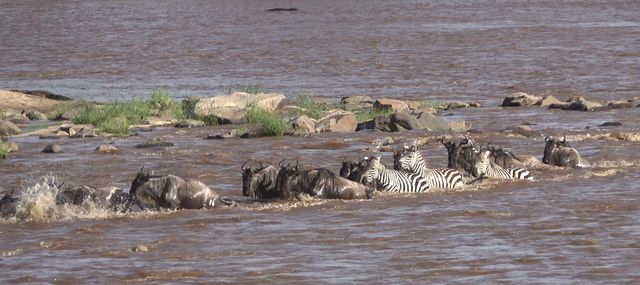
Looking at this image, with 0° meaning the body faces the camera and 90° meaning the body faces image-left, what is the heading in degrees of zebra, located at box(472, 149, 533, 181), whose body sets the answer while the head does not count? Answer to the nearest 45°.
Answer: approximately 90°

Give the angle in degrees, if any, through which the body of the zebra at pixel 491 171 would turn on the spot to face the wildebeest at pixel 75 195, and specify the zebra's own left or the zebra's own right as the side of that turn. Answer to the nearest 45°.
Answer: approximately 45° to the zebra's own left

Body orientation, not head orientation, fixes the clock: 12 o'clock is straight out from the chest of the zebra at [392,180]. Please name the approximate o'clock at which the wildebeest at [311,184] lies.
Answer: The wildebeest is roughly at 11 o'clock from the zebra.

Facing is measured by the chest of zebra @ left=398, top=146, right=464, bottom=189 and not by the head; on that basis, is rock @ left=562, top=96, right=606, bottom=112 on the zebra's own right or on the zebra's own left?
on the zebra's own right

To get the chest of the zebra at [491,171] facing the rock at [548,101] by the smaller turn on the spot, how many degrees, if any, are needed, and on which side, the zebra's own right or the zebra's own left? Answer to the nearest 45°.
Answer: approximately 90° to the zebra's own right

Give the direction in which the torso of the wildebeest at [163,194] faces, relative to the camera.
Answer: to the viewer's left

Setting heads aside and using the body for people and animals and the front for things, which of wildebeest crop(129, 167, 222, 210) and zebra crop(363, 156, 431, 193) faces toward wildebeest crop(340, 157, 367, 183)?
the zebra

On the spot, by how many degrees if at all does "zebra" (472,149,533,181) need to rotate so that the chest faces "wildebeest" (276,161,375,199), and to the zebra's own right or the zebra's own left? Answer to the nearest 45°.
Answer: approximately 45° to the zebra's own left

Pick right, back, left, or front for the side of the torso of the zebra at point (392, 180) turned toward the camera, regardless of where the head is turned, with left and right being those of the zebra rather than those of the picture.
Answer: left

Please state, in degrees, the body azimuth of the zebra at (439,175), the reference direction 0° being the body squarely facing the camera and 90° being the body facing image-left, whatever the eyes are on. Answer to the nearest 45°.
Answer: approximately 90°

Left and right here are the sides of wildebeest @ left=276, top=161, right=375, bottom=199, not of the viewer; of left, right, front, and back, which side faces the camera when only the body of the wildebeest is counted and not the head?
left
